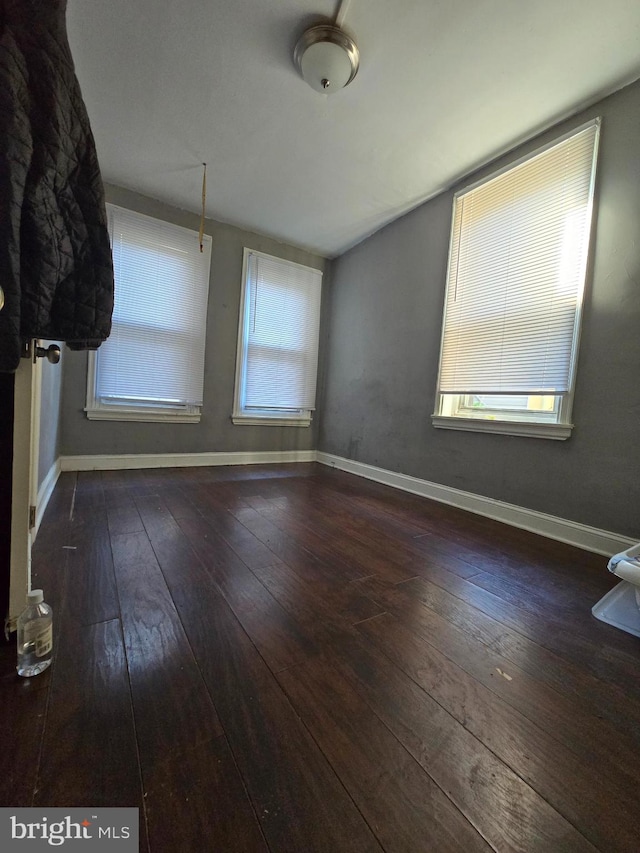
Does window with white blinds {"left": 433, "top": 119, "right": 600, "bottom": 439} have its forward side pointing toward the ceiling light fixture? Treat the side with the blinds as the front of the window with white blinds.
yes

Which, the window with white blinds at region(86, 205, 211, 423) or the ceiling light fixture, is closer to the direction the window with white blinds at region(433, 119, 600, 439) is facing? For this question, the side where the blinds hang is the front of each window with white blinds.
the ceiling light fixture

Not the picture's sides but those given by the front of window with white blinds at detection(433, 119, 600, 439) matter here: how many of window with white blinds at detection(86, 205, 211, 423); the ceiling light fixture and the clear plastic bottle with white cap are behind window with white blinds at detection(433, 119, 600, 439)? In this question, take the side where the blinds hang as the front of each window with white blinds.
0

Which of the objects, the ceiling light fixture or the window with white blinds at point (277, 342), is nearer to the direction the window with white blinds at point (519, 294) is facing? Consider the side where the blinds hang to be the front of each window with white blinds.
the ceiling light fixture

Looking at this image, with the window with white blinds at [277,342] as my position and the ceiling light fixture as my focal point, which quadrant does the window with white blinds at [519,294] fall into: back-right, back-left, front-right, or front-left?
front-left

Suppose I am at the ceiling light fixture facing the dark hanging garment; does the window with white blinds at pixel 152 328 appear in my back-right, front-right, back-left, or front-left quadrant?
back-right

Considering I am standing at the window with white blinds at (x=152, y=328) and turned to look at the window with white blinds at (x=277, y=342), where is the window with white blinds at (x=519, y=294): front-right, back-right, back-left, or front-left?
front-right

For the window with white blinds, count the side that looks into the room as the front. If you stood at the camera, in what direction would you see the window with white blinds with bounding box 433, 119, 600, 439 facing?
facing the viewer and to the left of the viewer

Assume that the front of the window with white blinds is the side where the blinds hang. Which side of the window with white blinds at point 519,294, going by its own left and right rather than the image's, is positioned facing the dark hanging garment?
front

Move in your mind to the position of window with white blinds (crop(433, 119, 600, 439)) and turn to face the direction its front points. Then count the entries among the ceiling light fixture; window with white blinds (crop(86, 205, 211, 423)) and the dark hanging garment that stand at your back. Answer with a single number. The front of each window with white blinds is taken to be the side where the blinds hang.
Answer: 0

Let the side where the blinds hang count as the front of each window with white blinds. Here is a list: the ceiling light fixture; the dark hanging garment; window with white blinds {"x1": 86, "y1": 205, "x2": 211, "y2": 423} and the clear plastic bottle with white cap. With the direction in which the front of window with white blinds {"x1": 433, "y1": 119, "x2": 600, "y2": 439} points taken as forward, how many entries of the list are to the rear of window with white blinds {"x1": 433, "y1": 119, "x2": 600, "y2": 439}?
0

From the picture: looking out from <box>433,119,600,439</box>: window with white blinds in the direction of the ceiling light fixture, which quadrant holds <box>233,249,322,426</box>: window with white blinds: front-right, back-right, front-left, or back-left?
front-right

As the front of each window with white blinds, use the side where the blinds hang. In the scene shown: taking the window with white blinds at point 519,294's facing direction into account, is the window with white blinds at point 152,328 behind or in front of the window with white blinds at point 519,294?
in front

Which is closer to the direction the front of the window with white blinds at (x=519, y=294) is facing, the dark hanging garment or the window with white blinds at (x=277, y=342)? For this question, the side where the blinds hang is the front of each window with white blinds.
the dark hanging garment

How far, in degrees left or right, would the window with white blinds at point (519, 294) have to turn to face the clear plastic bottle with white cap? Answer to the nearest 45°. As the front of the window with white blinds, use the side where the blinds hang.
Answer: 0° — it already faces it

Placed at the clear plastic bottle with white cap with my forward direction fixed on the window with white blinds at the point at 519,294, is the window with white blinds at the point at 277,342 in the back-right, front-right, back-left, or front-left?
front-left

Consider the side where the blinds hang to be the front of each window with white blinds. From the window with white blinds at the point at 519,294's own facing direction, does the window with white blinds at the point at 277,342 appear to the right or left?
on its right
